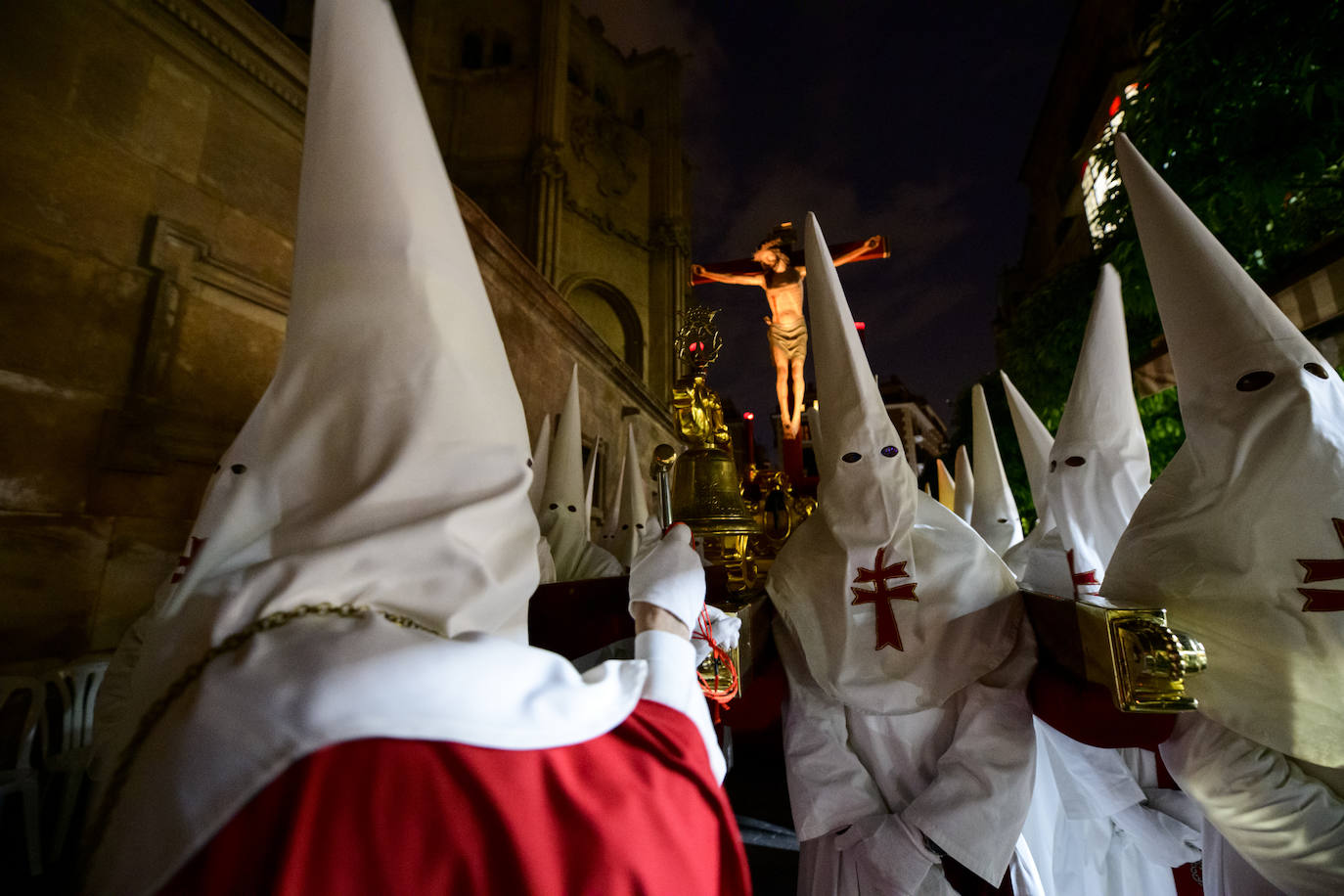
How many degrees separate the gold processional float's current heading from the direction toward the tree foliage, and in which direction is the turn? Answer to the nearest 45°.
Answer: approximately 135° to its left

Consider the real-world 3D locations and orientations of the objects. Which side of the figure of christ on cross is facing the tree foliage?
left

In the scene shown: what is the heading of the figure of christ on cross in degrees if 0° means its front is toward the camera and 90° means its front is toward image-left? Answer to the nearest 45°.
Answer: approximately 0°

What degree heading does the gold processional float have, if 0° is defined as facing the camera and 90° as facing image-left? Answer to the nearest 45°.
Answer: approximately 0°
